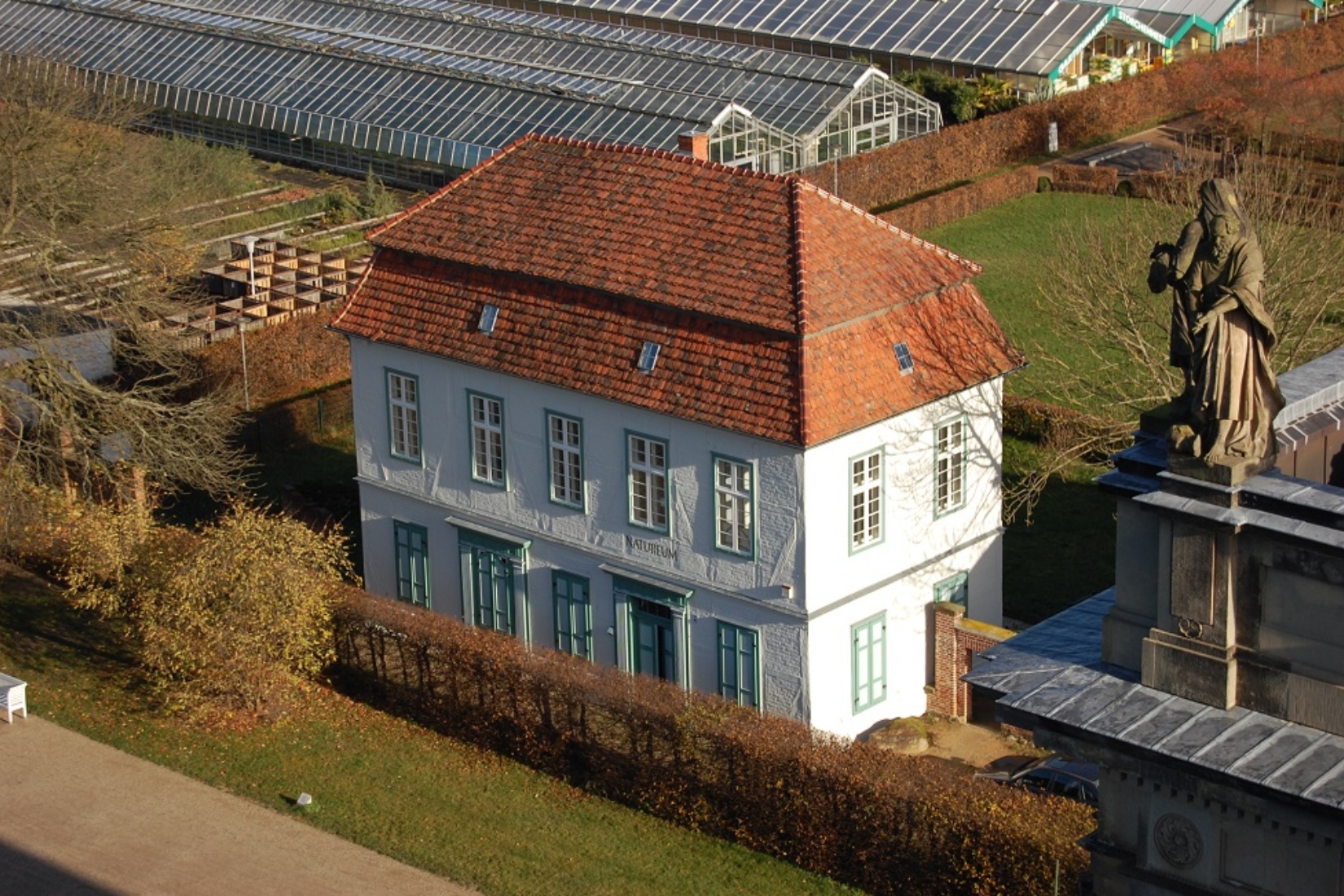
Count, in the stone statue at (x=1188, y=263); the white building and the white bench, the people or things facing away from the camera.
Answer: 0

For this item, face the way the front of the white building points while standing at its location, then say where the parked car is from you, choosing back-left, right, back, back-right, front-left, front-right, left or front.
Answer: left

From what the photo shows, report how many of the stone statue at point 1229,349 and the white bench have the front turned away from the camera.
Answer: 0

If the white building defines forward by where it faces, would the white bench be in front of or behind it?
in front

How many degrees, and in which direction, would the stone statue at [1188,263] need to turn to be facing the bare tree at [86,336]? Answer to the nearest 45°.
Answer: approximately 45° to its right

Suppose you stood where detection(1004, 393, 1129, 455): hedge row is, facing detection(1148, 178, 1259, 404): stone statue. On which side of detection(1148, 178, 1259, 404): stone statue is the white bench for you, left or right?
right

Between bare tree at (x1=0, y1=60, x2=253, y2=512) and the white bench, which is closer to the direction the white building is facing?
the white bench

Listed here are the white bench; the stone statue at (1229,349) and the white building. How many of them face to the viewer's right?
0

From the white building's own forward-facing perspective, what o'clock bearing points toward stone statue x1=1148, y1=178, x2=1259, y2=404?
The stone statue is roughly at 10 o'clock from the white building.

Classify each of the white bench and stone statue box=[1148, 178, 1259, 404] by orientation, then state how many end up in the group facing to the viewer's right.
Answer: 0

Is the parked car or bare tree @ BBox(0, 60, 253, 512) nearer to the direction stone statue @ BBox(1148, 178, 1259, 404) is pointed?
the bare tree
